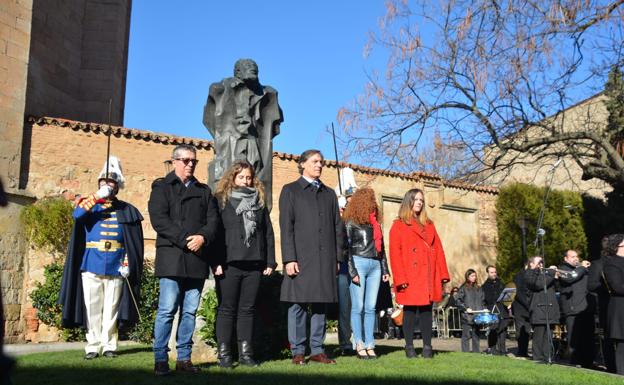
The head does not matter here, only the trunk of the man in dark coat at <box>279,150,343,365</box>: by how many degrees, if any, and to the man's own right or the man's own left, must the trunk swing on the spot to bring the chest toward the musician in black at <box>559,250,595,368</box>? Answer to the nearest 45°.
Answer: approximately 90° to the man's own left

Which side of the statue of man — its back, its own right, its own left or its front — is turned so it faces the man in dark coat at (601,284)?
left

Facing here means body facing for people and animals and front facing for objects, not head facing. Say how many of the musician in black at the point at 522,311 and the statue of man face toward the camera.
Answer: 1

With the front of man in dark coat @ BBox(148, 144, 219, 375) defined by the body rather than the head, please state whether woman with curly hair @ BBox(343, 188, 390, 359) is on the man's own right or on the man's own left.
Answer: on the man's own left

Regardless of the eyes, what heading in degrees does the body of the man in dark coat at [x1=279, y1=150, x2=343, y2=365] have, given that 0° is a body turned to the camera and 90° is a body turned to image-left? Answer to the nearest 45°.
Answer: approximately 315°

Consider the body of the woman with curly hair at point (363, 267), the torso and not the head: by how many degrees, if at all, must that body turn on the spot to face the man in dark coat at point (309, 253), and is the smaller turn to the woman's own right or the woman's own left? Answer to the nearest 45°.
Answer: approximately 90° to the woman's own right

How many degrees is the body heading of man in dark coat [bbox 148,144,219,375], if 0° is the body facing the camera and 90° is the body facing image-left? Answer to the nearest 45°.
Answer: approximately 315°

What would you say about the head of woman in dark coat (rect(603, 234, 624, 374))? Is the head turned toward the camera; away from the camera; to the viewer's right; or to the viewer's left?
to the viewer's left
